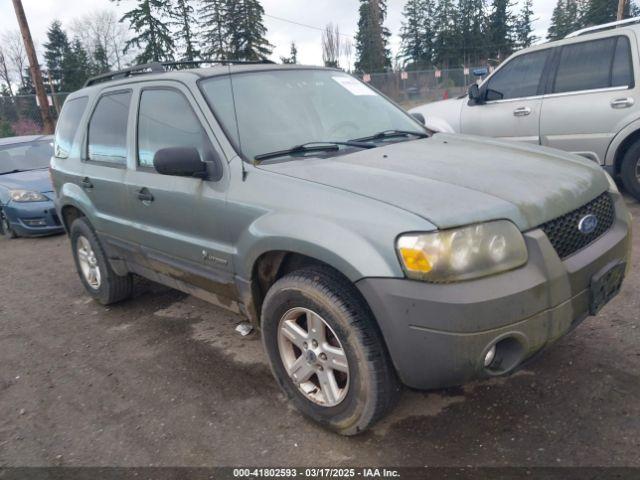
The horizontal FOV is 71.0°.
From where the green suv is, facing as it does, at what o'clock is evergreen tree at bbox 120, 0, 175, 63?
The evergreen tree is roughly at 7 o'clock from the green suv.

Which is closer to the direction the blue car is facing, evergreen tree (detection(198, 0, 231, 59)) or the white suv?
the white suv

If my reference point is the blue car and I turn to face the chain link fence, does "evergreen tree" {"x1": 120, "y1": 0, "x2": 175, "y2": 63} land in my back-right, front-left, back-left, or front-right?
front-left

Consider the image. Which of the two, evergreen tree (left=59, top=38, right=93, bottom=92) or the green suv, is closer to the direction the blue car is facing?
the green suv

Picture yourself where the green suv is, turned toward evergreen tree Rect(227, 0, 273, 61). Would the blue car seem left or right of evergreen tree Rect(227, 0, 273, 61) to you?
left

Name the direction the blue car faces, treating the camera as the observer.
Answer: facing the viewer and to the right of the viewer

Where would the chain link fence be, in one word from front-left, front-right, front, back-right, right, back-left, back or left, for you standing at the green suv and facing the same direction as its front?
back-left

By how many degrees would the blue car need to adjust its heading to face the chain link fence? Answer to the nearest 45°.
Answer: approximately 90° to its left

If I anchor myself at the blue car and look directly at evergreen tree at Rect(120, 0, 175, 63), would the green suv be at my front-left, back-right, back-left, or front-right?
back-right

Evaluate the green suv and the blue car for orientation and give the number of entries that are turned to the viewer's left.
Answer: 0

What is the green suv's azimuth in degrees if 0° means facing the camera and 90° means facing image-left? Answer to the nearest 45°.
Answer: approximately 315°
